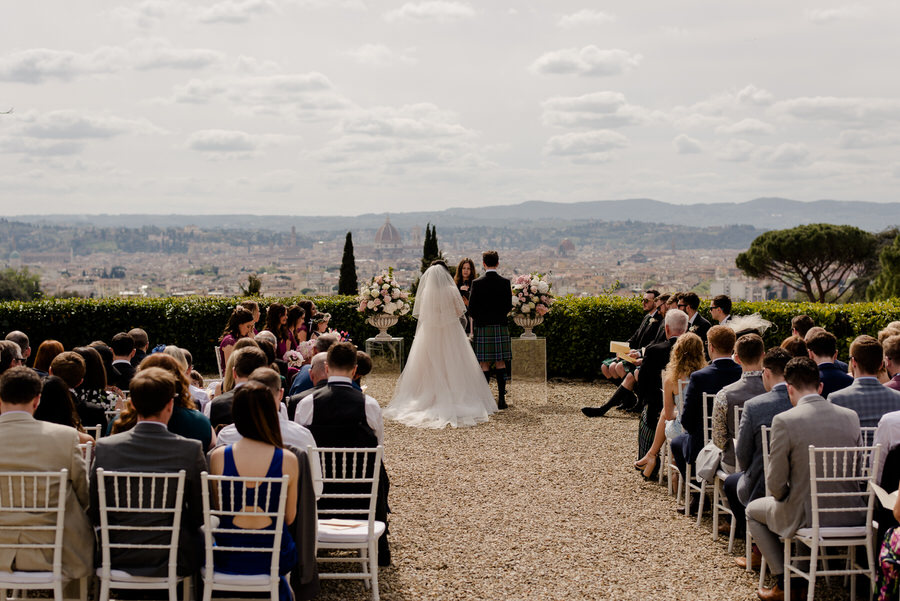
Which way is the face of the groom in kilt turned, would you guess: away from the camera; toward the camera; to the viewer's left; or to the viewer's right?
away from the camera

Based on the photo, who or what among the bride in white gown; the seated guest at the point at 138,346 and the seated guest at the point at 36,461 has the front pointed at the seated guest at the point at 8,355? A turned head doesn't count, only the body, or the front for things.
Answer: the seated guest at the point at 36,461

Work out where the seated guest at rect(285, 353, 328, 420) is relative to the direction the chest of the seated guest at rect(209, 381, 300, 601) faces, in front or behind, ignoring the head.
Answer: in front

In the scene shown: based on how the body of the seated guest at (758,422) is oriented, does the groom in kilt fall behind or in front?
in front

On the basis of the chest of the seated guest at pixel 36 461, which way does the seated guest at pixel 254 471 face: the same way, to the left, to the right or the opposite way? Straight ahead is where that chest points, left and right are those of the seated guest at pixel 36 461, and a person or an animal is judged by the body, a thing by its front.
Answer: the same way

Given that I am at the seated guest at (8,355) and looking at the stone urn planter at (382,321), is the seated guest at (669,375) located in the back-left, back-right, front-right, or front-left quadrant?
front-right

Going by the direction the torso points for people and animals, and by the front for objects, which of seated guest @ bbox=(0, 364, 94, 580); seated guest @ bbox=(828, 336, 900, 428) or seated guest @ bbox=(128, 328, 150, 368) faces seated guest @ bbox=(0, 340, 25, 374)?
seated guest @ bbox=(0, 364, 94, 580)

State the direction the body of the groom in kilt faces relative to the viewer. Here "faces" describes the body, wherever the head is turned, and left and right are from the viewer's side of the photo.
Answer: facing away from the viewer

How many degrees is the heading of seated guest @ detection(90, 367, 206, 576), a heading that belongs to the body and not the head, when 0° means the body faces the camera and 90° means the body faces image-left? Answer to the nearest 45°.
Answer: approximately 180°

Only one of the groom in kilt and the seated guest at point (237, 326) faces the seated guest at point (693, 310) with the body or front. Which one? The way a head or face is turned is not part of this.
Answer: the seated guest at point (237, 326)

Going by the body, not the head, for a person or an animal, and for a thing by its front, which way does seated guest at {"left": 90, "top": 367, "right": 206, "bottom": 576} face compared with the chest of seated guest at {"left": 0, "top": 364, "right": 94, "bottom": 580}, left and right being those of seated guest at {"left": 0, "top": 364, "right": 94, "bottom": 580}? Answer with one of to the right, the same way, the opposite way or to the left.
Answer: the same way

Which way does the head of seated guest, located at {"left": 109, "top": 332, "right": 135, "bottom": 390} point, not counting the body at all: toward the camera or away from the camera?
away from the camera

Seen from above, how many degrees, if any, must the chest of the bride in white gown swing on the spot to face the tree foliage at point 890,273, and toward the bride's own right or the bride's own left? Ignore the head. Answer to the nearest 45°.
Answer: approximately 45° to the bride's own right

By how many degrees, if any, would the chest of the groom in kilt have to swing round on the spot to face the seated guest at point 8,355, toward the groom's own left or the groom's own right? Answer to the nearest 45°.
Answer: approximately 135° to the groom's own left

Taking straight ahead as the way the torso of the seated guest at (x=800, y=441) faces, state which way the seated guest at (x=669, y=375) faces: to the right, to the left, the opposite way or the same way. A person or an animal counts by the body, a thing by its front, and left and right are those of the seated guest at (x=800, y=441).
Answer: the same way

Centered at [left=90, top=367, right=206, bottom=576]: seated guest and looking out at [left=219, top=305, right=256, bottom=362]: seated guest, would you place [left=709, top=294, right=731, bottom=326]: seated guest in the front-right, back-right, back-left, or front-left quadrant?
front-right

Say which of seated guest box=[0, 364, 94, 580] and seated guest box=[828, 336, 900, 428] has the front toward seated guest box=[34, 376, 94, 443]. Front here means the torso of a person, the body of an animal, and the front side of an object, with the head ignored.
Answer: seated guest box=[0, 364, 94, 580]
